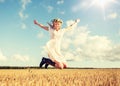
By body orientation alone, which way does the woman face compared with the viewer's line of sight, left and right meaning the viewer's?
facing the viewer and to the right of the viewer
